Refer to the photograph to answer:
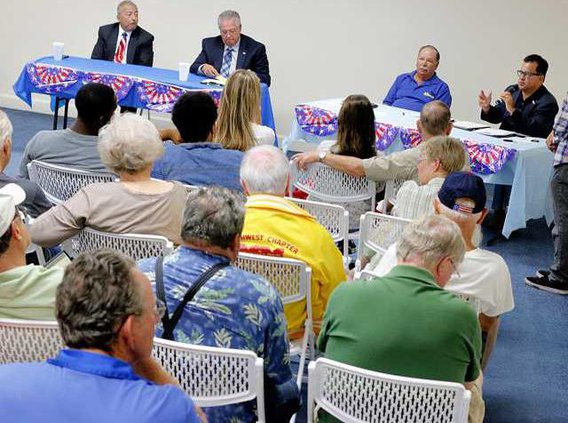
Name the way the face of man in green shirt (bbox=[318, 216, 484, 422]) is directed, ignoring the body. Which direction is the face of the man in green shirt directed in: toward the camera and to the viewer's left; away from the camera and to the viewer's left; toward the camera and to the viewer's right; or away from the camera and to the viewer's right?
away from the camera and to the viewer's right

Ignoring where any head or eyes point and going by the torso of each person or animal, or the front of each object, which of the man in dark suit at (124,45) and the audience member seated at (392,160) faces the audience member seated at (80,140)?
the man in dark suit

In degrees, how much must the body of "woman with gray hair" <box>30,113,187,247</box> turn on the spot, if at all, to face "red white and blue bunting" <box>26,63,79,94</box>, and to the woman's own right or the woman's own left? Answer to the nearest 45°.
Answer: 0° — they already face it

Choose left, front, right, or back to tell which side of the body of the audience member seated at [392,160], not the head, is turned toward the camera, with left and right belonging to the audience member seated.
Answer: back

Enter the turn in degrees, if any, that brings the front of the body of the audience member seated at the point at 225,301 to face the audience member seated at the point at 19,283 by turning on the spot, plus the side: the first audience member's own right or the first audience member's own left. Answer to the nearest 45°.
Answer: approximately 90° to the first audience member's own left

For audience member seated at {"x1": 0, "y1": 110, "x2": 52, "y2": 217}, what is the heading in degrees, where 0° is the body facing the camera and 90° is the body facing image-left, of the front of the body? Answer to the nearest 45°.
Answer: approximately 225°

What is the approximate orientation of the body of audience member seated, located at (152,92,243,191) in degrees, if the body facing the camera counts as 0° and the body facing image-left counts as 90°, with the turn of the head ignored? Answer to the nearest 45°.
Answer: approximately 180°

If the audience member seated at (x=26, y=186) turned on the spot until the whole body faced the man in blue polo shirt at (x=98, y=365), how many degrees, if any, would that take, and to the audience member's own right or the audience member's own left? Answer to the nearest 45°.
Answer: approximately 135° to the audience member's own right

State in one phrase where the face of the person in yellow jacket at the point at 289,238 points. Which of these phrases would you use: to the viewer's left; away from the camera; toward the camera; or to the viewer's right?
away from the camera

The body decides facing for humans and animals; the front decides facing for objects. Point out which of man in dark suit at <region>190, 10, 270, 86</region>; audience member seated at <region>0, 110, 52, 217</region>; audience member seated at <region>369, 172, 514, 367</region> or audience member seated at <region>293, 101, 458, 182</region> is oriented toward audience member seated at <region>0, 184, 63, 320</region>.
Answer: the man in dark suit

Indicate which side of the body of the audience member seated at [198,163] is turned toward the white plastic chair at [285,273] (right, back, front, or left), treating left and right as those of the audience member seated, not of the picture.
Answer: back

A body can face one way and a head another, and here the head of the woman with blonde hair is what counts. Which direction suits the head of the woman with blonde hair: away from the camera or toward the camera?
away from the camera

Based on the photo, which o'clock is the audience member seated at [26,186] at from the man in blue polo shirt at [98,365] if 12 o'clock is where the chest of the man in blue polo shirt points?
The audience member seated is roughly at 10 o'clock from the man in blue polo shirt.

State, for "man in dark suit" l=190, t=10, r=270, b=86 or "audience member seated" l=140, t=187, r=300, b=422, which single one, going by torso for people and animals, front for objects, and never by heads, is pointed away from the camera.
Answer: the audience member seated

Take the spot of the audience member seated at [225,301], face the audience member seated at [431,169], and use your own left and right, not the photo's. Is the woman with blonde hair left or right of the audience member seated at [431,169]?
left

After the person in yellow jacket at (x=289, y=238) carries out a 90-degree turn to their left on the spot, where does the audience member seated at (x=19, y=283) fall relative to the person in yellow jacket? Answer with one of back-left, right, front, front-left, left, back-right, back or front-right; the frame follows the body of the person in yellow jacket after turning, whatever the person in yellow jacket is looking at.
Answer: front-left
